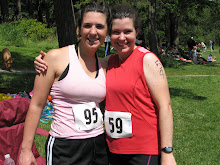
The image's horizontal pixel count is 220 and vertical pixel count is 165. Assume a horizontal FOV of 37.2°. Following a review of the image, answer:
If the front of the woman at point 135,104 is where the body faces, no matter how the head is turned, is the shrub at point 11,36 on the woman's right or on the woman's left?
on the woman's right

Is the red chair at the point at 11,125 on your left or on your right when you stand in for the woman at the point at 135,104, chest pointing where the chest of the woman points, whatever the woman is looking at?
on your right

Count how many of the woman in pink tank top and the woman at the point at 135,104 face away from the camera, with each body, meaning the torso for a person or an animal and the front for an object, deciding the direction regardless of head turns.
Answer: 0

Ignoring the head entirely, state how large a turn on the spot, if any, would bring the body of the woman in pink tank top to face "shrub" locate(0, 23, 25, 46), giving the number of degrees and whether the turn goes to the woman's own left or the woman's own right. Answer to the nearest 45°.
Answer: approximately 135° to the woman's own left
